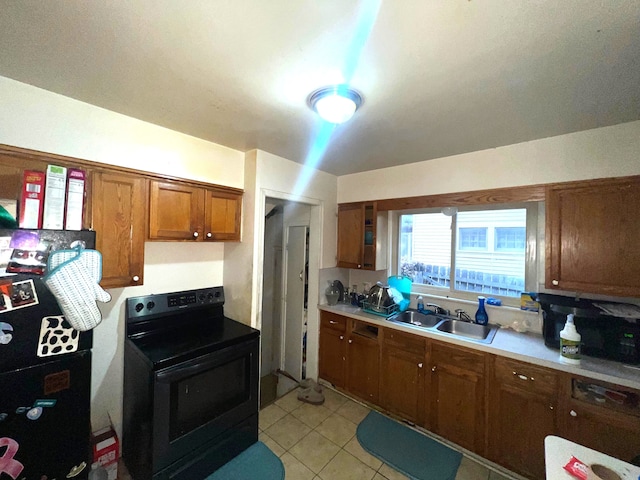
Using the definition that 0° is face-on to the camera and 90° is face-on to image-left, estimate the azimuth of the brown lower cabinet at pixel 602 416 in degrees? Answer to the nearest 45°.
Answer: approximately 45°

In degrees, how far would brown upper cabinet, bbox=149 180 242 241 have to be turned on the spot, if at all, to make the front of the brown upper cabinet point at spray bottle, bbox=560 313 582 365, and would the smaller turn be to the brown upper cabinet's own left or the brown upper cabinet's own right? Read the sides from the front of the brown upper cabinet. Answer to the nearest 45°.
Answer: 0° — it already faces it

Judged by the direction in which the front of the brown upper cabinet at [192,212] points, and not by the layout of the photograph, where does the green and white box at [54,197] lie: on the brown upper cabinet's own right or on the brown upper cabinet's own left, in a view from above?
on the brown upper cabinet's own right

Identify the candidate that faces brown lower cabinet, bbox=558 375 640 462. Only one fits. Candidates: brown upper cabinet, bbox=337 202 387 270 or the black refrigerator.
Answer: the black refrigerator

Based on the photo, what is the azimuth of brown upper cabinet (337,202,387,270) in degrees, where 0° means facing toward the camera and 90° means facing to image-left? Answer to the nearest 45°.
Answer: approximately 45°
